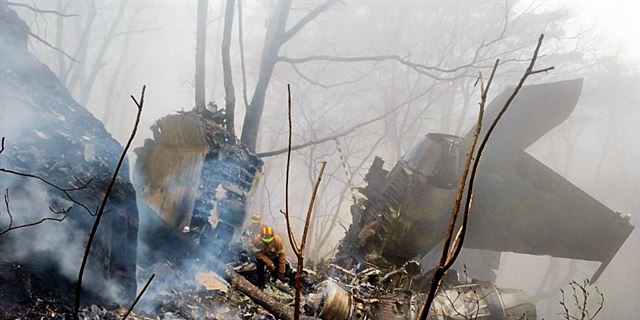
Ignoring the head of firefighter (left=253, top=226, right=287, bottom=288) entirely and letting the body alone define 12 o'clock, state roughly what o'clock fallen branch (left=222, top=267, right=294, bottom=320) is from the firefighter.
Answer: The fallen branch is roughly at 12 o'clock from the firefighter.

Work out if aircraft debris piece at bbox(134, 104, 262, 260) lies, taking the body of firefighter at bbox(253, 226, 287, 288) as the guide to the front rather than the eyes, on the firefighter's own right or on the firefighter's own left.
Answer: on the firefighter's own right

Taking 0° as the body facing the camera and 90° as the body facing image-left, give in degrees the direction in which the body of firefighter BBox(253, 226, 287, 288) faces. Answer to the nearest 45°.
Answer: approximately 0°

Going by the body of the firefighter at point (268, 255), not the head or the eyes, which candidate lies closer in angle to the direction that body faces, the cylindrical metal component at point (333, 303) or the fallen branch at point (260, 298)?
the fallen branch

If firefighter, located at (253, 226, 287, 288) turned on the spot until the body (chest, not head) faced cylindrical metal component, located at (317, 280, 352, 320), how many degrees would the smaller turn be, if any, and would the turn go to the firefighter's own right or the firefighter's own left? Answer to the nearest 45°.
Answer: approximately 45° to the firefighter's own left
